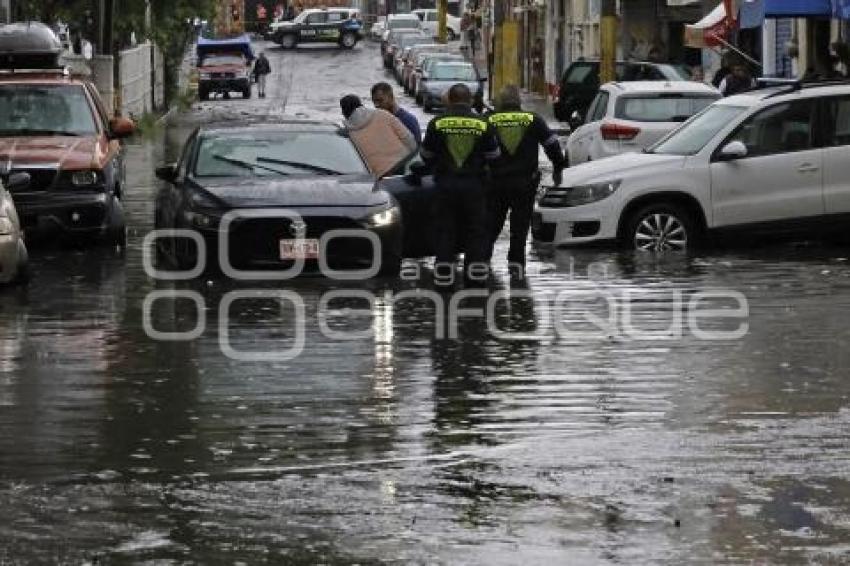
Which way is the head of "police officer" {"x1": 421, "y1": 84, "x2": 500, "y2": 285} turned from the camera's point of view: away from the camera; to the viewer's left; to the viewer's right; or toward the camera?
away from the camera

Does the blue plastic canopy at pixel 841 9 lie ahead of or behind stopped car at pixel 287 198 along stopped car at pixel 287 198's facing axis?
behind

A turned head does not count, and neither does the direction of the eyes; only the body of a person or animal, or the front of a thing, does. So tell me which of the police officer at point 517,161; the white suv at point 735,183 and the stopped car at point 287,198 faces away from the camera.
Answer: the police officer

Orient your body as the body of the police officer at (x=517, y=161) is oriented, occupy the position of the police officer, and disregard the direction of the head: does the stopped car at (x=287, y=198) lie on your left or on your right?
on your left

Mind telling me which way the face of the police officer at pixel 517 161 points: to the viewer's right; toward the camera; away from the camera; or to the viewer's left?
away from the camera

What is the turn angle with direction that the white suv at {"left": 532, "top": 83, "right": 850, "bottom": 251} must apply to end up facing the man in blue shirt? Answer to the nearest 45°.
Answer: approximately 45° to its right

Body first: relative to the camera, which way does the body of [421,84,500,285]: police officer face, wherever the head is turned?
away from the camera

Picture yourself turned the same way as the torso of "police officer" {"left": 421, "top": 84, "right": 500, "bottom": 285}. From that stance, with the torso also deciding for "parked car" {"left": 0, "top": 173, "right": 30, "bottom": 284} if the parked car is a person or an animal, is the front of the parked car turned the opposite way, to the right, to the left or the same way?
the opposite way

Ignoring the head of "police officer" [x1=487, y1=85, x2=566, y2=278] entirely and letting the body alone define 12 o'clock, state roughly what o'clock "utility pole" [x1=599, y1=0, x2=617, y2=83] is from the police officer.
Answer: The utility pole is roughly at 12 o'clock from the police officer.

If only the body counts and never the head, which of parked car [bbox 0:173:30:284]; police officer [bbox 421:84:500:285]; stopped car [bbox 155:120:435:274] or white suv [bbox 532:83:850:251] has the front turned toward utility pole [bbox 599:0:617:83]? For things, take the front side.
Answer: the police officer

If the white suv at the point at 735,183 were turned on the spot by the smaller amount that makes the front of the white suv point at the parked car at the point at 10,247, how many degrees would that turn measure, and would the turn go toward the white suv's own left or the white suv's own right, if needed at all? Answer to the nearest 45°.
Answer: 0° — it already faces it

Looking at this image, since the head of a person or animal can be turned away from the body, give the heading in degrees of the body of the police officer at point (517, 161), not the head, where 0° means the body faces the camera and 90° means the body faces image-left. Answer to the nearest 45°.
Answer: approximately 180°
